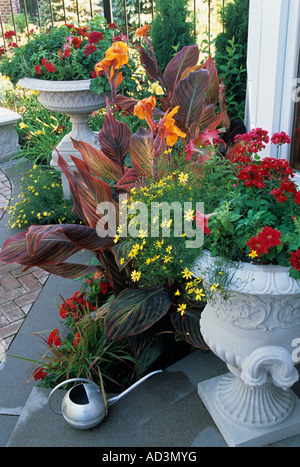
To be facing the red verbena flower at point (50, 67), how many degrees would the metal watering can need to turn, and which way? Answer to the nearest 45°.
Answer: approximately 90° to its left

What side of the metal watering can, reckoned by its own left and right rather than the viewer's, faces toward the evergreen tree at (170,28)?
left

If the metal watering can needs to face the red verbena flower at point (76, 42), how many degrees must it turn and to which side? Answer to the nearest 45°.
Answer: approximately 90° to its left

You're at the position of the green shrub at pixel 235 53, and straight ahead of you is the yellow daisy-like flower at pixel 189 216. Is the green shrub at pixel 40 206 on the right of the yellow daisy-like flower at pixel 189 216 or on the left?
right

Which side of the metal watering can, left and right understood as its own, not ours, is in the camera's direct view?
right

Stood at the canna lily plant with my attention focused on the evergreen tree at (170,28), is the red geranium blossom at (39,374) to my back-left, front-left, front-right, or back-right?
back-left

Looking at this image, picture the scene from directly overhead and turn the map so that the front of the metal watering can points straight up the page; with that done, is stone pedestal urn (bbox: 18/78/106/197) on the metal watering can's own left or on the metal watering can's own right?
on the metal watering can's own left
